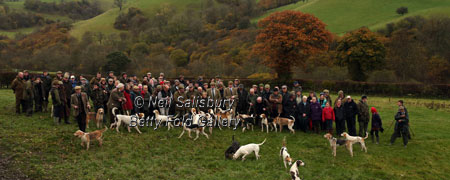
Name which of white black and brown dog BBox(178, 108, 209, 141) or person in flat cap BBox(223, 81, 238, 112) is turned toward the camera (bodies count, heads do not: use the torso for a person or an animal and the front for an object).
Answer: the person in flat cap

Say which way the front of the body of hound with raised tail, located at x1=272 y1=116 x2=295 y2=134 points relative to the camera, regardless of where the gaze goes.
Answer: to the viewer's left

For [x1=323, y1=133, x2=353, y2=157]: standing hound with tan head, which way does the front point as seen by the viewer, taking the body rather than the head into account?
to the viewer's left

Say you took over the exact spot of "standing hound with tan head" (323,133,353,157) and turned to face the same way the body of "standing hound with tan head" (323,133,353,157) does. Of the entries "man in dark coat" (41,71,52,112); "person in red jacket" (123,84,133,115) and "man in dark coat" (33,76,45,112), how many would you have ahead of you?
3

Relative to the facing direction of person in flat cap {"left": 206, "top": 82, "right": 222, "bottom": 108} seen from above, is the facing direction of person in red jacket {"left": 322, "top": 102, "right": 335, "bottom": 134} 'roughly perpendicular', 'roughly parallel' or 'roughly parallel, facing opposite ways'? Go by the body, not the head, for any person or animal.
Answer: roughly parallel

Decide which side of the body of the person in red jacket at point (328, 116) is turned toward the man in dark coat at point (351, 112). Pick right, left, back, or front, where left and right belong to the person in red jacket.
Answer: left

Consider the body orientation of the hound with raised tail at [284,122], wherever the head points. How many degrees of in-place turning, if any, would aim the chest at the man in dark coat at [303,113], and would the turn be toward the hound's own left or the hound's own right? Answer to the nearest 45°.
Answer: approximately 135° to the hound's own right

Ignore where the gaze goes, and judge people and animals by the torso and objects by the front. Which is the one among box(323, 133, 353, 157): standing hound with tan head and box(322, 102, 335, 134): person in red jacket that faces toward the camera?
the person in red jacket

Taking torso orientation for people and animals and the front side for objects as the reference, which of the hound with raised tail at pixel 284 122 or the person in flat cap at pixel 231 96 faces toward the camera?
the person in flat cap

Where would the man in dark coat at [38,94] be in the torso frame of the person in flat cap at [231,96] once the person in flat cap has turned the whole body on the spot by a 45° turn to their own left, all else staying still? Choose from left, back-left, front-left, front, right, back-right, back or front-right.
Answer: back-right

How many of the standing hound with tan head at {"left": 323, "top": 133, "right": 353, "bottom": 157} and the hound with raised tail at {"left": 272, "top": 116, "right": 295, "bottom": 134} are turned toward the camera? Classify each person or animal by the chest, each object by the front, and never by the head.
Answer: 0

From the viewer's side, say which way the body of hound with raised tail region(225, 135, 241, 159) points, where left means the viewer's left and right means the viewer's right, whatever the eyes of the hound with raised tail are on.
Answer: facing the viewer and to the left of the viewer

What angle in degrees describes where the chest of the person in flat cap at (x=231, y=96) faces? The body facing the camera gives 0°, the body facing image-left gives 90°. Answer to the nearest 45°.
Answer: approximately 0°

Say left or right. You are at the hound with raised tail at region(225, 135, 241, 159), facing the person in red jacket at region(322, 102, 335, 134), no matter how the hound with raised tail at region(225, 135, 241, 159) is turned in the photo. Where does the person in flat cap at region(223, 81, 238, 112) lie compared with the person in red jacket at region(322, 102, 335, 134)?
left
